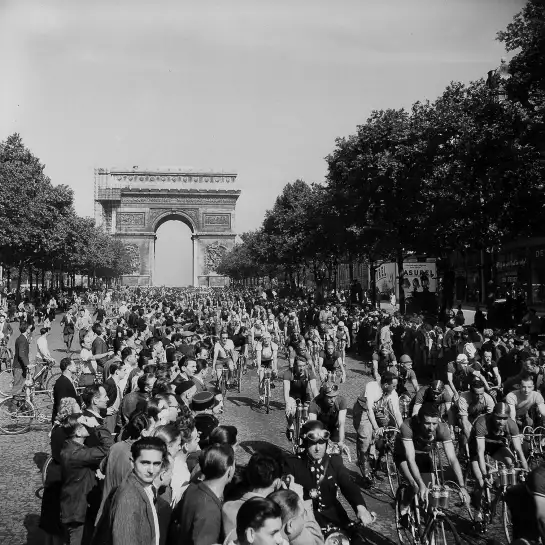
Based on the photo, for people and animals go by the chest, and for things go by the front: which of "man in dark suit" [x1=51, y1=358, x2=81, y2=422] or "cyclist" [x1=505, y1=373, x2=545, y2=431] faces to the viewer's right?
the man in dark suit

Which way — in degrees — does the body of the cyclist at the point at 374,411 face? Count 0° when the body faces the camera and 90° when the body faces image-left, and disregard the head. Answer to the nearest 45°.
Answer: approximately 315°

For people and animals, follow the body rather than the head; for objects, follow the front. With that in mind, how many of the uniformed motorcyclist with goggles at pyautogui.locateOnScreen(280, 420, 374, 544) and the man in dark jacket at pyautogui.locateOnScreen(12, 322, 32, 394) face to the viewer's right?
1

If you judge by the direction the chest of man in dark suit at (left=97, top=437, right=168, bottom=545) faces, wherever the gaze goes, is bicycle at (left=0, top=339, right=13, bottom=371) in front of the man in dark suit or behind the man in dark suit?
behind

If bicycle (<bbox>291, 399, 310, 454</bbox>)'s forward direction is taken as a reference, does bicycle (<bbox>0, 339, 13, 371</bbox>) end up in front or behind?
behind

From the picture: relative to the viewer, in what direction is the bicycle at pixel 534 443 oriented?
toward the camera

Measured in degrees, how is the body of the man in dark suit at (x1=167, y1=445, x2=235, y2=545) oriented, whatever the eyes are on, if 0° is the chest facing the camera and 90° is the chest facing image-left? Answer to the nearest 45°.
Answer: approximately 225°

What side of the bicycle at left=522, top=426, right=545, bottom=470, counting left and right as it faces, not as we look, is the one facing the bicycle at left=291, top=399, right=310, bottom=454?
right

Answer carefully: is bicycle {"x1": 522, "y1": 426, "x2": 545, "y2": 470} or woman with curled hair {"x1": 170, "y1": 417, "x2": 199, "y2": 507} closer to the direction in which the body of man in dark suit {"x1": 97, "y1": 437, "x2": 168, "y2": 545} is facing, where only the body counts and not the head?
the bicycle

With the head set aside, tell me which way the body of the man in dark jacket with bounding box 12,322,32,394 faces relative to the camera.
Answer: to the viewer's right

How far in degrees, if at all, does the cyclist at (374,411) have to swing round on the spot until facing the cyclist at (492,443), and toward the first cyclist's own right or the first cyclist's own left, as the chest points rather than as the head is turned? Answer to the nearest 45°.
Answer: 0° — they already face them

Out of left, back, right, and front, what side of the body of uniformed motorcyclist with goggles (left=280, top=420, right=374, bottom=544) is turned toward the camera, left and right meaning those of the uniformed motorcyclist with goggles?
front
